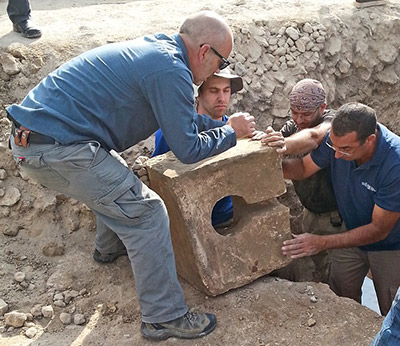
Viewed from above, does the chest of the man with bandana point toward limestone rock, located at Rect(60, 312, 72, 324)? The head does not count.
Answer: yes

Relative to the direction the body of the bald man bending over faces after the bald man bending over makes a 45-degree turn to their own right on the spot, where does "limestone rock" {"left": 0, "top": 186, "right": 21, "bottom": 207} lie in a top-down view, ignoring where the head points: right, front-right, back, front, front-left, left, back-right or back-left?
back

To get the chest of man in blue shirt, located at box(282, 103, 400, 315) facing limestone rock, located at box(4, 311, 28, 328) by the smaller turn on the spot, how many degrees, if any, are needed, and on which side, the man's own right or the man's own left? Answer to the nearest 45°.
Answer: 0° — they already face it

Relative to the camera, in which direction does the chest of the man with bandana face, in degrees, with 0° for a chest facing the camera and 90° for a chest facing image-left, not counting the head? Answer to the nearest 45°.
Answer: approximately 45°

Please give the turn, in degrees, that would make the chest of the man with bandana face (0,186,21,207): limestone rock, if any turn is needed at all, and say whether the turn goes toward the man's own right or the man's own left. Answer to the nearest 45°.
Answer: approximately 45° to the man's own right

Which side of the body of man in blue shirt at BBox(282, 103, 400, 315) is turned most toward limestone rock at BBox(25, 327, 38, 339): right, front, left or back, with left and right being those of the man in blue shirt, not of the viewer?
front

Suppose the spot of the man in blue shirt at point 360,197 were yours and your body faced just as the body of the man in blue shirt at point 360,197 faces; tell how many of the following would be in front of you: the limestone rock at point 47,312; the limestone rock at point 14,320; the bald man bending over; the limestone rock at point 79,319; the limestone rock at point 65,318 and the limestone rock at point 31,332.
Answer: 6

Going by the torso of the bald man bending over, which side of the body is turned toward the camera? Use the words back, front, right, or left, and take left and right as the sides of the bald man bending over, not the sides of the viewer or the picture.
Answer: right

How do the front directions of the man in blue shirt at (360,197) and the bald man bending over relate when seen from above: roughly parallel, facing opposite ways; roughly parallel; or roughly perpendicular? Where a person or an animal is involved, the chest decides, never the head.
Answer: roughly parallel, facing opposite ways

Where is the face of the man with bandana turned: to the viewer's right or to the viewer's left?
to the viewer's left

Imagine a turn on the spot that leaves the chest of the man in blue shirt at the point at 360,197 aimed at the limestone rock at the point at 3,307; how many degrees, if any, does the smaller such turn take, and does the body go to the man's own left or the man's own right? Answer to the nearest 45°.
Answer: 0° — they already face it

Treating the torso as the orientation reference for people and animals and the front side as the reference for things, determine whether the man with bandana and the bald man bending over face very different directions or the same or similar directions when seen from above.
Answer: very different directions

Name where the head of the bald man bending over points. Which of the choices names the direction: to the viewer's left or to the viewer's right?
to the viewer's right

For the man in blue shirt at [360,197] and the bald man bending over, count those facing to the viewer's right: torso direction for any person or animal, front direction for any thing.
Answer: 1

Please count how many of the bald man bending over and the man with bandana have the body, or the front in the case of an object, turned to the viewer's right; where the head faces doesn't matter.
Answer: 1

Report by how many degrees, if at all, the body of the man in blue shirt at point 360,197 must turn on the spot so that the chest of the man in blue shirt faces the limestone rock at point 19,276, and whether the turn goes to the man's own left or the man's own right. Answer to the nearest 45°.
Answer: approximately 45° to the man's own right

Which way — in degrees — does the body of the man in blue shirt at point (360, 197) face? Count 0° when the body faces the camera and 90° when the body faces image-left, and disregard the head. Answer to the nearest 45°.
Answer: approximately 45°
